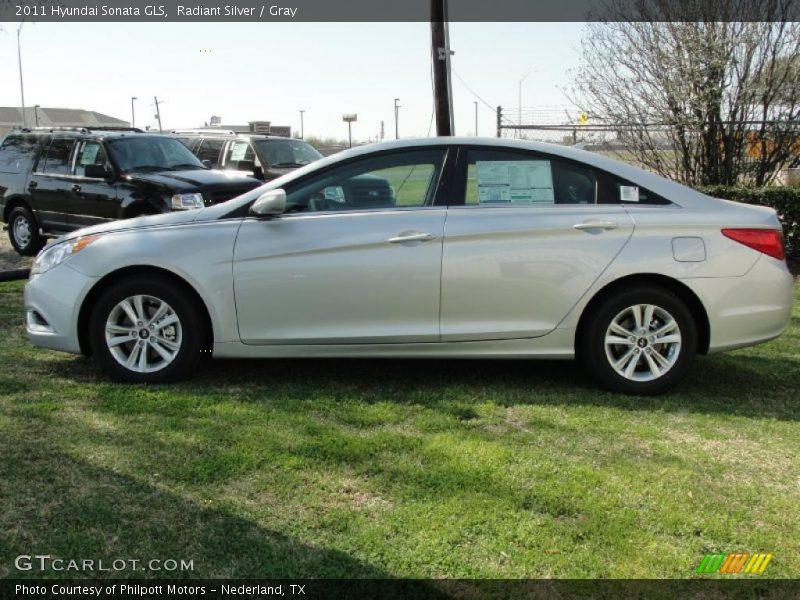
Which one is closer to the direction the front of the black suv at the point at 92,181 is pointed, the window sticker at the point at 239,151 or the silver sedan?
the silver sedan

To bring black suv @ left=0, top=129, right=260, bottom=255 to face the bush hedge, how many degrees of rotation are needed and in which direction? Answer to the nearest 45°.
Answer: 0° — it already faces it

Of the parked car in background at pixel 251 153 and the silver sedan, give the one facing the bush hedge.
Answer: the parked car in background

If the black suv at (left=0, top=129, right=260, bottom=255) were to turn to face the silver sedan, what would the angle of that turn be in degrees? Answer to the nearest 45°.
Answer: approximately 45° to its right

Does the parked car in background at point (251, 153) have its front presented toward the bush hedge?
yes

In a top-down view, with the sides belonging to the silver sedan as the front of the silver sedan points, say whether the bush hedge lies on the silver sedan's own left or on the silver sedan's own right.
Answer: on the silver sedan's own right

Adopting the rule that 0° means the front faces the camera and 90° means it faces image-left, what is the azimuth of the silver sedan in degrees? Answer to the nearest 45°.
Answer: approximately 90°

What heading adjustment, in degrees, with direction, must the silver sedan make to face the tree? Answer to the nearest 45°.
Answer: approximately 135° to its right

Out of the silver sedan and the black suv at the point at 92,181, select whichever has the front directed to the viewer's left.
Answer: the silver sedan

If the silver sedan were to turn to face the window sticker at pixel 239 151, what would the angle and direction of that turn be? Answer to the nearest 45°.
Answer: approximately 90° to its right

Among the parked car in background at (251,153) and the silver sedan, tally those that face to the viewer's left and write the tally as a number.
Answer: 1
